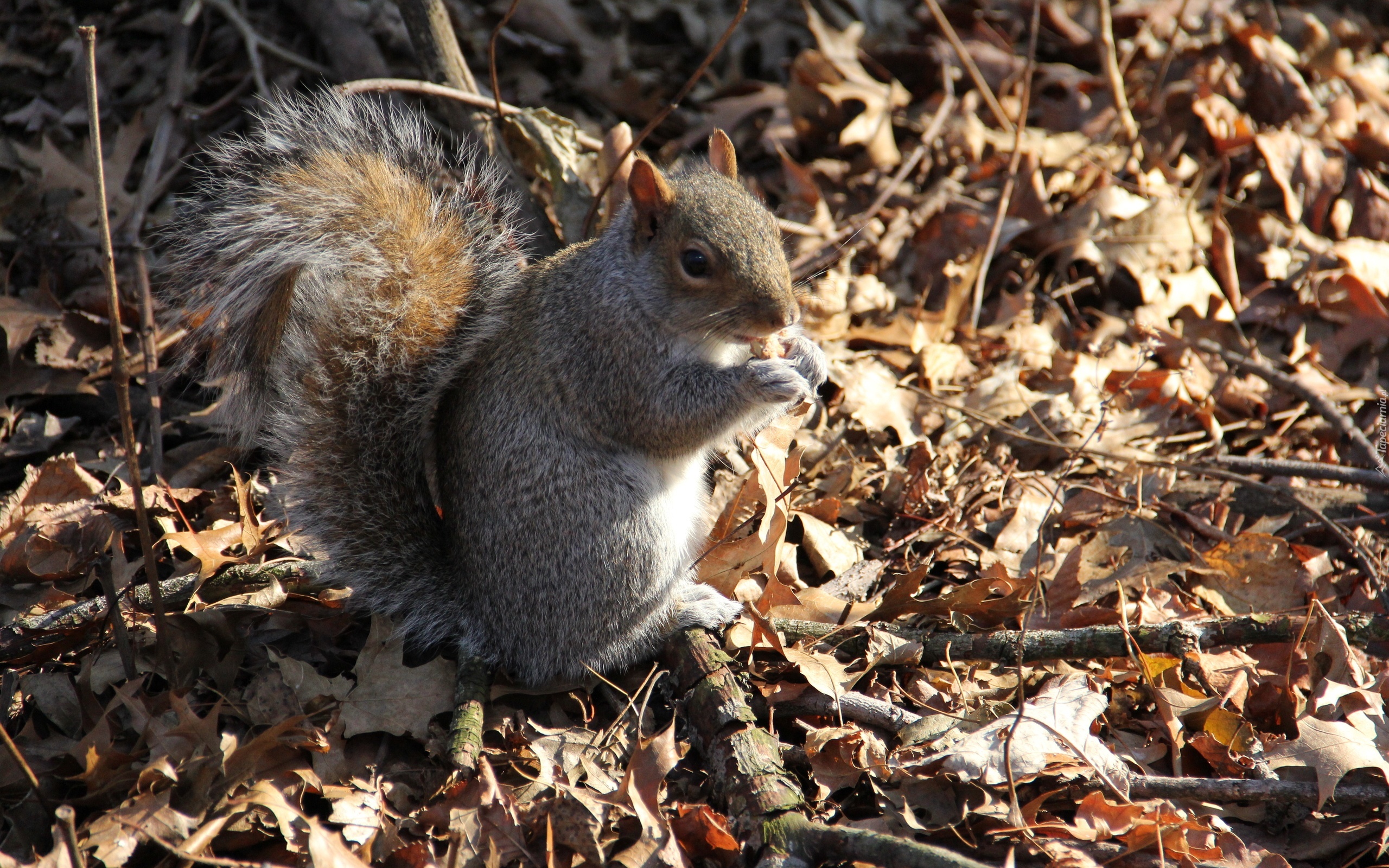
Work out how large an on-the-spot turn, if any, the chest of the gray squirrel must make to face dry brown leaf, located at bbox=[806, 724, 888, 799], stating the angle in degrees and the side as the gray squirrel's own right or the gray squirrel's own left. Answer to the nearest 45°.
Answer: approximately 45° to the gray squirrel's own right

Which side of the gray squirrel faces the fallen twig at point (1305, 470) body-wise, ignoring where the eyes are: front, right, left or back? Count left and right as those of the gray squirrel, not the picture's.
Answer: front

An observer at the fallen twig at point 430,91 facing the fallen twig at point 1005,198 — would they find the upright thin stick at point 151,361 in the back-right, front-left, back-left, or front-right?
back-right

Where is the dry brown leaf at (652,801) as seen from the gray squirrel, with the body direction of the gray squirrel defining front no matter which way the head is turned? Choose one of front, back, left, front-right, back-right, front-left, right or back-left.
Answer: right

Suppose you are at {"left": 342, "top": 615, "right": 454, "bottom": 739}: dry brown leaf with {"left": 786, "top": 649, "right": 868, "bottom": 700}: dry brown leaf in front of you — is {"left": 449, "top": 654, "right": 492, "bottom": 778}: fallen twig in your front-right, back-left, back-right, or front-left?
front-right

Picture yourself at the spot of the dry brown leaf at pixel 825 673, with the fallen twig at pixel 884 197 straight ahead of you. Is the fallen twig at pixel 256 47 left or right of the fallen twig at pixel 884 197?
left

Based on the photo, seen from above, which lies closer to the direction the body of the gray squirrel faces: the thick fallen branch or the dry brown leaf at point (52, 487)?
the thick fallen branch

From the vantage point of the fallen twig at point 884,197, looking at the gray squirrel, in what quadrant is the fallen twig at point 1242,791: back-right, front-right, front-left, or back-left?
front-left

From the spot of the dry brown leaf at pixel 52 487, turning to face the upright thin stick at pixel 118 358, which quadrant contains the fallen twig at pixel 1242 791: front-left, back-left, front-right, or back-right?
front-left

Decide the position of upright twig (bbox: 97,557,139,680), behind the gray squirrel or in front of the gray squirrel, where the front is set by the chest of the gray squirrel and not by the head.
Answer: behind

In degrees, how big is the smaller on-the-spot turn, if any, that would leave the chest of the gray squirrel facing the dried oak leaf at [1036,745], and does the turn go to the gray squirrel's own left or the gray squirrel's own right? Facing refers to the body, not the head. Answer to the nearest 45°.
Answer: approximately 45° to the gray squirrel's own right

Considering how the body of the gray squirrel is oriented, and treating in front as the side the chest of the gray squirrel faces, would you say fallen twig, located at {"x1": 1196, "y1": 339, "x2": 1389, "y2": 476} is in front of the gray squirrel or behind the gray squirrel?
in front

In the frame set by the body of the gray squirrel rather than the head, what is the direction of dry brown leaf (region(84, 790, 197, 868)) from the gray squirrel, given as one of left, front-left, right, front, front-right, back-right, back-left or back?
back-right

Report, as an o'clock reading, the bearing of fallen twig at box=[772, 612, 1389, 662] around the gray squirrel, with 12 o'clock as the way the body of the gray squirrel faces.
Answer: The fallen twig is roughly at 1 o'clock from the gray squirrel.

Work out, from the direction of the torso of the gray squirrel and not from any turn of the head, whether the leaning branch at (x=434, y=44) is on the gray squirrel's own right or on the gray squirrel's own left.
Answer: on the gray squirrel's own left

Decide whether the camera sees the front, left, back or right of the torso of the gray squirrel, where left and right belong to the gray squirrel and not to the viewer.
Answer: right
